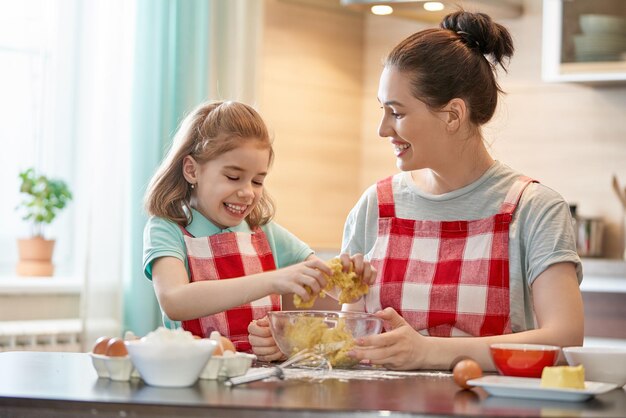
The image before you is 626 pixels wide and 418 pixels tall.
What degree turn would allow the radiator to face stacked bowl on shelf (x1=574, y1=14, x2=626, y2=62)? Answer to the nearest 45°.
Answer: approximately 90° to its left

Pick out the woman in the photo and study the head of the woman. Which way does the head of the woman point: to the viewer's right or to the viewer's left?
to the viewer's left

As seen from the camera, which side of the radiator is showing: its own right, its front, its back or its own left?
front

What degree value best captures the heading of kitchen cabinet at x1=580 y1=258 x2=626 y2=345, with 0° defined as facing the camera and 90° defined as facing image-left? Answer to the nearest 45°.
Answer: approximately 0°

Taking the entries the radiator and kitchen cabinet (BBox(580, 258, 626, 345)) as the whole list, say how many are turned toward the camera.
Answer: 2

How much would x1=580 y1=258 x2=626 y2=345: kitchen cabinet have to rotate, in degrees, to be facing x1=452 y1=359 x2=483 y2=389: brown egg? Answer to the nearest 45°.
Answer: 0° — it already faces it

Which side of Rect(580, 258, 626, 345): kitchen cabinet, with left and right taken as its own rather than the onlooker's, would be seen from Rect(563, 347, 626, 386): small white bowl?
front

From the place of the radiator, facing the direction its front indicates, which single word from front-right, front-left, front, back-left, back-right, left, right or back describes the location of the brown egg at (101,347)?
front

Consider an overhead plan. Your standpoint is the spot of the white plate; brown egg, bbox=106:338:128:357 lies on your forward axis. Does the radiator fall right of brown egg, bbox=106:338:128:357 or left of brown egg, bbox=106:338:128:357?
right

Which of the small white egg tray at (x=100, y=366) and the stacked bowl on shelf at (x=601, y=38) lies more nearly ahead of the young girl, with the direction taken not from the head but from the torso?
the small white egg tray

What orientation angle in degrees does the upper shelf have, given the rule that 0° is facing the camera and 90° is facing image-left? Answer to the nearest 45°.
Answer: approximately 0°

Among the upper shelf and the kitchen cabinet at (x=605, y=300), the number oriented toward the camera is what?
2

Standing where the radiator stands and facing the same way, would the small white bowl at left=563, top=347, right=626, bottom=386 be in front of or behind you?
in front

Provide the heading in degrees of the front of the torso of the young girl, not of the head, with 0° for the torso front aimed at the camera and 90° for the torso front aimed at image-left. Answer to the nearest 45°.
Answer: approximately 315°
